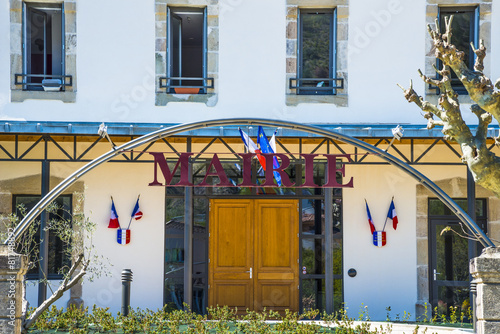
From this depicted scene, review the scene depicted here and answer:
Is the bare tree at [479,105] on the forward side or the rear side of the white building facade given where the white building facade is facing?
on the forward side

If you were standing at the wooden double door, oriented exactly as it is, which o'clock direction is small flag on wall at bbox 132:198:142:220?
The small flag on wall is roughly at 3 o'clock from the wooden double door.

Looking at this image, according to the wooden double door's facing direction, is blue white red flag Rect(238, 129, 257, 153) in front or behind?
in front

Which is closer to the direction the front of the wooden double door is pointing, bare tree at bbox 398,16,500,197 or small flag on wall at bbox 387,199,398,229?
the bare tree

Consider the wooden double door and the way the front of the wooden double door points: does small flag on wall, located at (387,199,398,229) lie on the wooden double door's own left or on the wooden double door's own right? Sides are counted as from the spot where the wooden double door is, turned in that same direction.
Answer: on the wooden double door's own left

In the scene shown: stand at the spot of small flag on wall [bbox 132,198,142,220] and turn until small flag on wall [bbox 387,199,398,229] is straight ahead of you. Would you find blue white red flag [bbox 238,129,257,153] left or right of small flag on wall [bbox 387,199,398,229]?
right

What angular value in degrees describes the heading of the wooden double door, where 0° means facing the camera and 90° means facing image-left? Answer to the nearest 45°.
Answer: approximately 0°

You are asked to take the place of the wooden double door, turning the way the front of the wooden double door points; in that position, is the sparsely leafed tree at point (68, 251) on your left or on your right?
on your right

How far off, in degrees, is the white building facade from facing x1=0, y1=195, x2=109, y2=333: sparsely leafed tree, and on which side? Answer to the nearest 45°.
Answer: approximately 45° to its right

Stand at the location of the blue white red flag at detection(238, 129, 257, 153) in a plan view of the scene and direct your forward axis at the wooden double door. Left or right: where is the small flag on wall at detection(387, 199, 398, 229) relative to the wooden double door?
right

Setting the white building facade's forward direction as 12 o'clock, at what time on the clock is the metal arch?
The metal arch is roughly at 12 o'clock from the white building facade.

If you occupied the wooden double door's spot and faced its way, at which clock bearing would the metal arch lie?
The metal arch is roughly at 12 o'clock from the wooden double door.

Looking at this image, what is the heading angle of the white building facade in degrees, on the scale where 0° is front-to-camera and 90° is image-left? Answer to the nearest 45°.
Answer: approximately 0°
